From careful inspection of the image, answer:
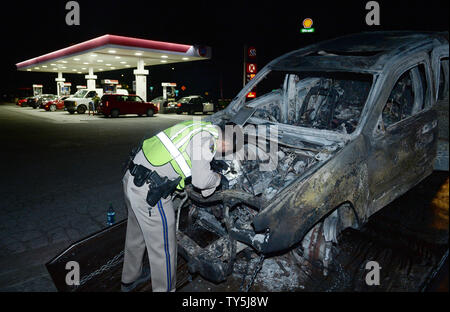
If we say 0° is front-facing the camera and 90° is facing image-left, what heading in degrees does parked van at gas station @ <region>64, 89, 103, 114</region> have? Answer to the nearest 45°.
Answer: approximately 45°

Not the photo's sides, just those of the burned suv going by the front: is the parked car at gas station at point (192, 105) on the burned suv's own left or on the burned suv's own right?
on the burned suv's own right

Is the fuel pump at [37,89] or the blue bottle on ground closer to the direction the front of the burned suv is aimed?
the blue bottle on ground

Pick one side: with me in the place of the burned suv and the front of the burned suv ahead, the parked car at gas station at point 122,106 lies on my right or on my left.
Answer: on my right

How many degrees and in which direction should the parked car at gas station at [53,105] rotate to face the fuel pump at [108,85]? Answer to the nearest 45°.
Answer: approximately 180°

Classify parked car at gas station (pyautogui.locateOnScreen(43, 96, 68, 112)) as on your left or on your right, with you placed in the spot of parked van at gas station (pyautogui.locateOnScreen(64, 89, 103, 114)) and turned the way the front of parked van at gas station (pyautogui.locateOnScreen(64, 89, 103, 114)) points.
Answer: on your right
